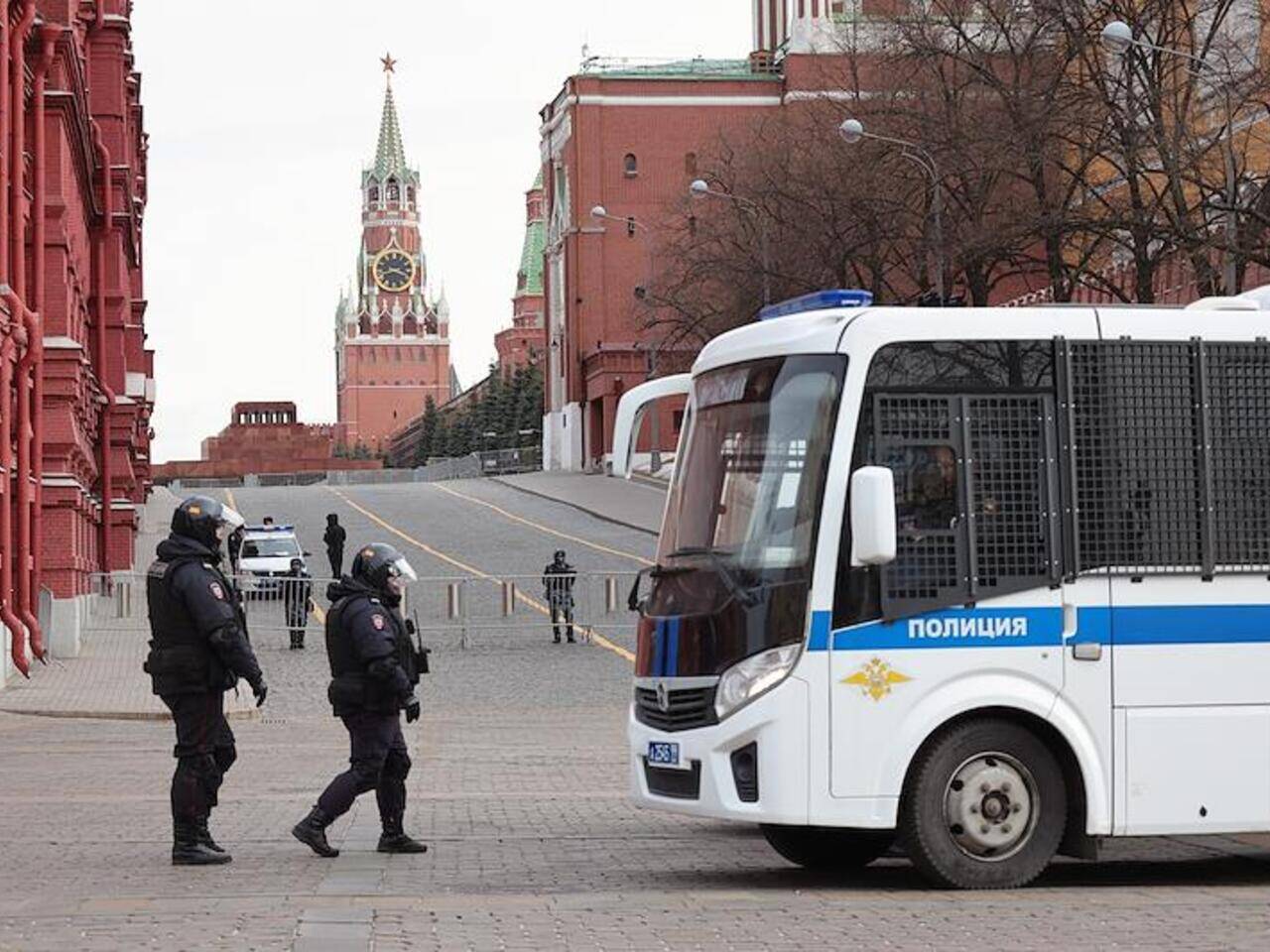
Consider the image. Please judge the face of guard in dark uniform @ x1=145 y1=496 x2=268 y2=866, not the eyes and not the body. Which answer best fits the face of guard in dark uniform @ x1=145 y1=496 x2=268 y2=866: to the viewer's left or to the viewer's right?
to the viewer's right

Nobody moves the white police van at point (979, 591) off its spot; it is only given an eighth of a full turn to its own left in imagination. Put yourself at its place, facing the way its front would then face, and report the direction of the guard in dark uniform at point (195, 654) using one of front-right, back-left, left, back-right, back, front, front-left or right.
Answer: right

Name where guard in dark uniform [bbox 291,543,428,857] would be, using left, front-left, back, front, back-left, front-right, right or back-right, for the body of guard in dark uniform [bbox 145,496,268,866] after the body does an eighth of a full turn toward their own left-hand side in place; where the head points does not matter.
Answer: front-right

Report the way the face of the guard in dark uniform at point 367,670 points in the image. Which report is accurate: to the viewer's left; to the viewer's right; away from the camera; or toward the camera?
to the viewer's right

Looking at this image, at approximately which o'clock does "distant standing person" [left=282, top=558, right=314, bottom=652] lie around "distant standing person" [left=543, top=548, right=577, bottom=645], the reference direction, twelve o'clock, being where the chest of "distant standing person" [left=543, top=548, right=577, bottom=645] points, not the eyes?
"distant standing person" [left=282, top=558, right=314, bottom=652] is roughly at 3 o'clock from "distant standing person" [left=543, top=548, right=577, bottom=645].

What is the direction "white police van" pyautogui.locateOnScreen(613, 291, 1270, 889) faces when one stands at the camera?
facing the viewer and to the left of the viewer

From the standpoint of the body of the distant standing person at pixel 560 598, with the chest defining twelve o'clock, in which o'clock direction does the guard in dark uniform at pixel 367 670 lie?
The guard in dark uniform is roughly at 12 o'clock from the distant standing person.

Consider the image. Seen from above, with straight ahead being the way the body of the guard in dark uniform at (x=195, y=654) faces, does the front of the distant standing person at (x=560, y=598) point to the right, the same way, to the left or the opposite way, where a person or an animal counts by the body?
to the right

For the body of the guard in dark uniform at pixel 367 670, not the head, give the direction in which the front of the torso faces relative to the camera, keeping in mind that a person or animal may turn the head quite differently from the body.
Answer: to the viewer's right

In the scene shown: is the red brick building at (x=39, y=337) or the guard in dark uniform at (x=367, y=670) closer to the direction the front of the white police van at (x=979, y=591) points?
the guard in dark uniform

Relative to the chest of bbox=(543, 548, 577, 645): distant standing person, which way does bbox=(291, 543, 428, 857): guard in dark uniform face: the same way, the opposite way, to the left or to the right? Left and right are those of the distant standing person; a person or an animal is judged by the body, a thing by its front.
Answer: to the left

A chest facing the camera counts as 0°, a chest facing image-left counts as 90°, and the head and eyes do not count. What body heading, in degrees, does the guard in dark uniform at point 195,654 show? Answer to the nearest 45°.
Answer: approximately 270°

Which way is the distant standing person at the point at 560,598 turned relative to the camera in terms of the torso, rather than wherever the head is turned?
toward the camera
